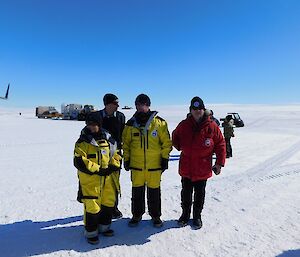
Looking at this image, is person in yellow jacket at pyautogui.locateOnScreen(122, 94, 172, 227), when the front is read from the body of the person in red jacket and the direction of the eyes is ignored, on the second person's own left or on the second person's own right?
on the second person's own right

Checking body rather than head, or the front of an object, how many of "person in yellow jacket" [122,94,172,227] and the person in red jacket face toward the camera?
2

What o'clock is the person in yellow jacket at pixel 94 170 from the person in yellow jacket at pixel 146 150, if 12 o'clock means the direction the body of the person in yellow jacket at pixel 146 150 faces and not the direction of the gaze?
the person in yellow jacket at pixel 94 170 is roughly at 2 o'clock from the person in yellow jacket at pixel 146 150.

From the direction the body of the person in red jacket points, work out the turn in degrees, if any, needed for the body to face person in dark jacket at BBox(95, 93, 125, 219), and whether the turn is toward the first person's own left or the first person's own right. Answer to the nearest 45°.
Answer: approximately 90° to the first person's own right

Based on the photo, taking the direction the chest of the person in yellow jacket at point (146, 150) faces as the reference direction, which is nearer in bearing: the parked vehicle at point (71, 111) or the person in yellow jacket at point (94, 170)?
the person in yellow jacket

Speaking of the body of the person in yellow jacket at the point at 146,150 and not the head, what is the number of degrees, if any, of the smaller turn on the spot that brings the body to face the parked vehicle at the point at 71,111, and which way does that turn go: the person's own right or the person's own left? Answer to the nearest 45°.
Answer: approximately 180°

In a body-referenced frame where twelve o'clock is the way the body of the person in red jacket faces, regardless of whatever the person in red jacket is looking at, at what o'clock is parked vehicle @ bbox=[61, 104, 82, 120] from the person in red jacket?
The parked vehicle is roughly at 5 o'clock from the person in red jacket.

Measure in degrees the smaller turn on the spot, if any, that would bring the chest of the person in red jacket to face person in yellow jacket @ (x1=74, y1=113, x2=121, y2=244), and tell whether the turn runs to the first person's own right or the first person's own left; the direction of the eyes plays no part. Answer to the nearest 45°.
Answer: approximately 45° to the first person's own right
